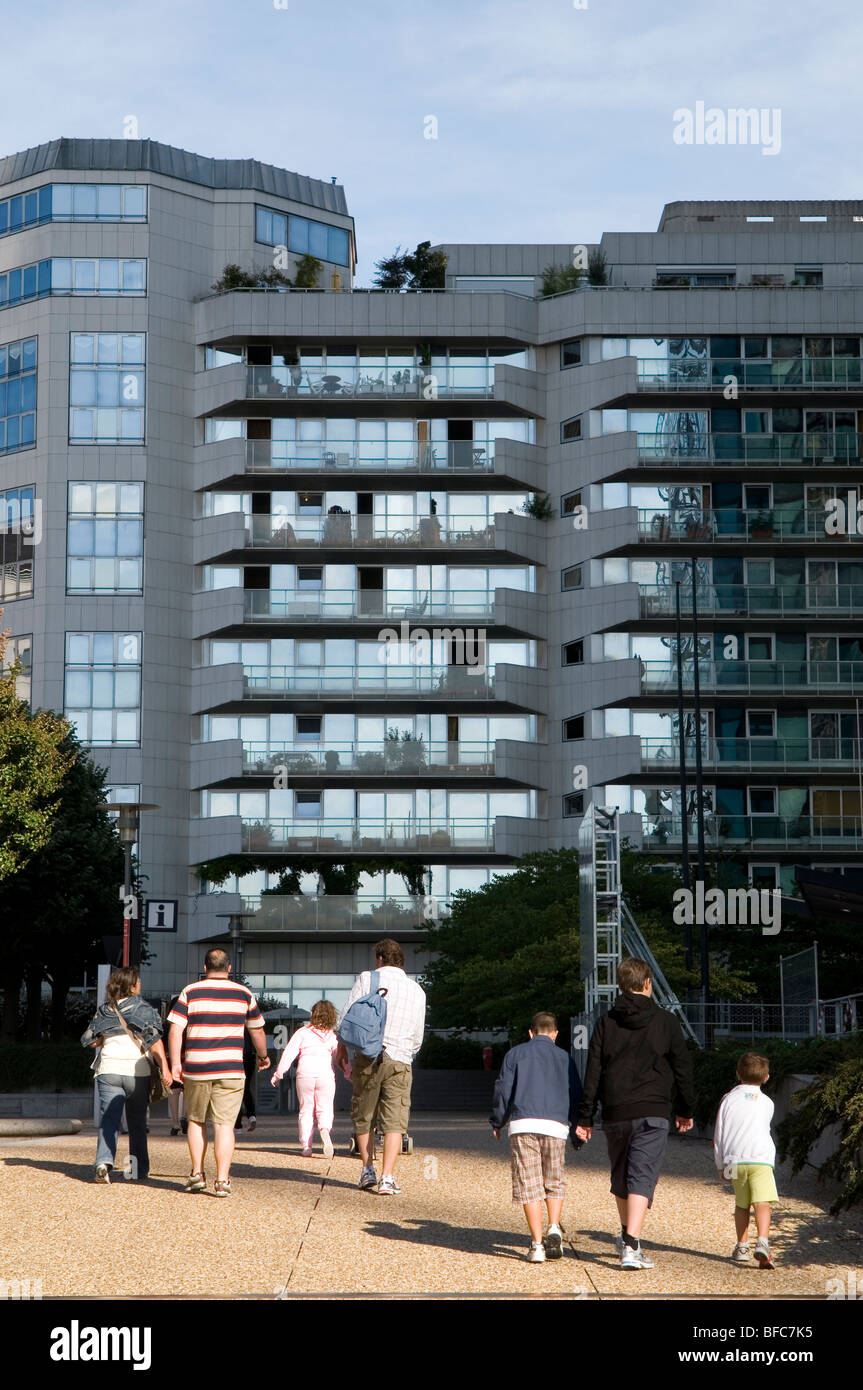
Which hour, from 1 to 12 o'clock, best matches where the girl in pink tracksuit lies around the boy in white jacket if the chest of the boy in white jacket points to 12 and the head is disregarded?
The girl in pink tracksuit is roughly at 11 o'clock from the boy in white jacket.

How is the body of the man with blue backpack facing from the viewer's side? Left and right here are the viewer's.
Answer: facing away from the viewer

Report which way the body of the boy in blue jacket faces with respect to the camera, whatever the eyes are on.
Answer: away from the camera

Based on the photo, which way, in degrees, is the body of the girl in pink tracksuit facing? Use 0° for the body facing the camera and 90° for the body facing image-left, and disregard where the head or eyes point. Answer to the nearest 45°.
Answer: approximately 180°

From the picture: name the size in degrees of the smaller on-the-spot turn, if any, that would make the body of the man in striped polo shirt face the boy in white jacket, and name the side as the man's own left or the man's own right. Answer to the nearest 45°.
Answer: approximately 135° to the man's own right

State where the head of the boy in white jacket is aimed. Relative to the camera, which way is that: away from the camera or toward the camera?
away from the camera

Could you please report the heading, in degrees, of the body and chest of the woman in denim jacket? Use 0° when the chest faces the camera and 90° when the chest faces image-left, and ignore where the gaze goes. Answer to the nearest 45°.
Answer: approximately 180°

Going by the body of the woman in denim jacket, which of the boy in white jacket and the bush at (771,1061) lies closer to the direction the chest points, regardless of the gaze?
the bush

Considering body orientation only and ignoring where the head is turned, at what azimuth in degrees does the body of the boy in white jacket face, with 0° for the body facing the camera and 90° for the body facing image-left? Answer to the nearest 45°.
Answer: approximately 180°

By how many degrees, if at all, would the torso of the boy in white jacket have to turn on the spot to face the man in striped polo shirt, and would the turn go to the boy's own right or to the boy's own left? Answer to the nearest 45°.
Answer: approximately 90° to the boy's own left

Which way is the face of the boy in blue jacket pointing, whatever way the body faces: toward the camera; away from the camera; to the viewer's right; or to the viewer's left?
away from the camera

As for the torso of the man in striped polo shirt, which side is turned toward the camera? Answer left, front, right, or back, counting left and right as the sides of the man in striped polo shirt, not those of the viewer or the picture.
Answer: back
